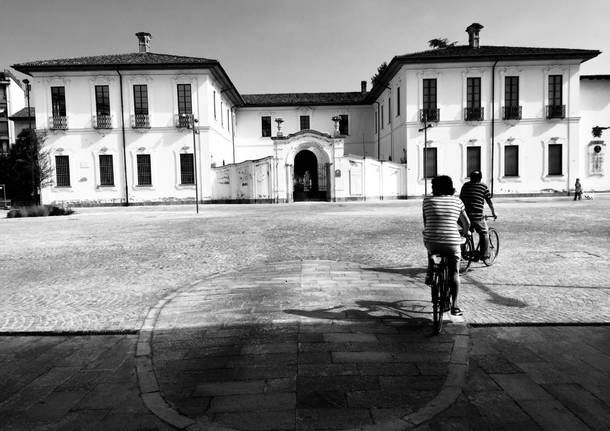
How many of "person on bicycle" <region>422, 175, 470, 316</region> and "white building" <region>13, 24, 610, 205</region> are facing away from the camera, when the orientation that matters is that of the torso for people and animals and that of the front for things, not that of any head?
1

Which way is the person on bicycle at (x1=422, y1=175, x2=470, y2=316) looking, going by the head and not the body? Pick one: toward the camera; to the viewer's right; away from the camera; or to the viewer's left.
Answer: away from the camera

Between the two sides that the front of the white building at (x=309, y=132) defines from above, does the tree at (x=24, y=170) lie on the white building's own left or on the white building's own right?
on the white building's own right

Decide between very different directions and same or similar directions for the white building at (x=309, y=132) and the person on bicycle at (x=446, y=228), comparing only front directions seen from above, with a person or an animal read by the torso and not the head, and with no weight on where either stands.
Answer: very different directions

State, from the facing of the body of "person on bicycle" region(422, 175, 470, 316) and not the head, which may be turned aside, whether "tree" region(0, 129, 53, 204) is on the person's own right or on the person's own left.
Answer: on the person's own left

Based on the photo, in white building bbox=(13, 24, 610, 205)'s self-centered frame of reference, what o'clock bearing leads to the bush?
The bush is roughly at 2 o'clock from the white building.

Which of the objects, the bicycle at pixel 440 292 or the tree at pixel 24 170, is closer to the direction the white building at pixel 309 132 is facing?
the bicycle

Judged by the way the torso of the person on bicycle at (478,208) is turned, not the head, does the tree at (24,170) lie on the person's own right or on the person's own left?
on the person's own left

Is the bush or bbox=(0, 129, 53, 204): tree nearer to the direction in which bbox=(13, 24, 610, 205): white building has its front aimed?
the bush

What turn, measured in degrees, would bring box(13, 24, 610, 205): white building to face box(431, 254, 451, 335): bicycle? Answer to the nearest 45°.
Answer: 0° — it already faces it

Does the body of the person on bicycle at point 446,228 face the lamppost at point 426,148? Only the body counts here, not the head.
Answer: yes

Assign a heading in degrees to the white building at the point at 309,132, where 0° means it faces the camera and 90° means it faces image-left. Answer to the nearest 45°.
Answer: approximately 0°

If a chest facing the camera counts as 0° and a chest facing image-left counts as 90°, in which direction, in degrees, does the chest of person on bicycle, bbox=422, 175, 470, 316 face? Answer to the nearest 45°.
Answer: approximately 180°

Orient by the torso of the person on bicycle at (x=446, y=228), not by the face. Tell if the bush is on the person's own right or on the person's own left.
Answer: on the person's own left

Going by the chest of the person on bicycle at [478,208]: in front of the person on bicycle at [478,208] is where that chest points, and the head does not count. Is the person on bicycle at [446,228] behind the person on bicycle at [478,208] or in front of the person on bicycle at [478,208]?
behind
